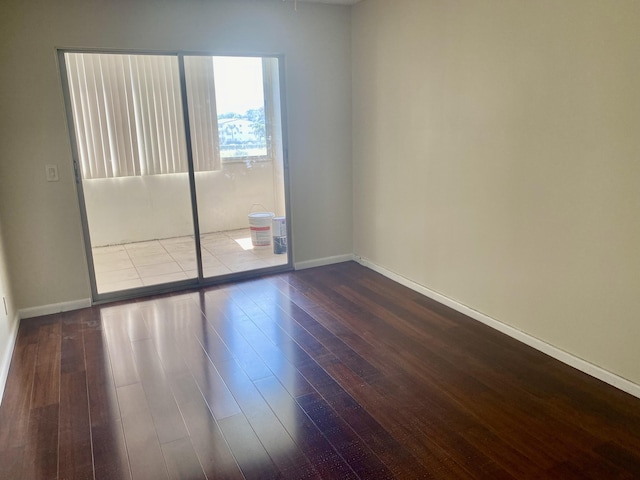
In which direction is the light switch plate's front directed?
toward the camera

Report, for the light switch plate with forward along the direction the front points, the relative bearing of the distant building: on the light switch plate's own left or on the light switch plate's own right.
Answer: on the light switch plate's own left

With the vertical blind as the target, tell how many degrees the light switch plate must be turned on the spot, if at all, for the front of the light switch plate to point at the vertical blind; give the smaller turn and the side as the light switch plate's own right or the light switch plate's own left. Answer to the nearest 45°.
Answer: approximately 90° to the light switch plate's own left

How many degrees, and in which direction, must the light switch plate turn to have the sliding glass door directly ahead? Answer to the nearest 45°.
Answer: approximately 90° to its left

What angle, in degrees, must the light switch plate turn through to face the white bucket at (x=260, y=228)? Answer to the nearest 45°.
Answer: approximately 90° to its left
